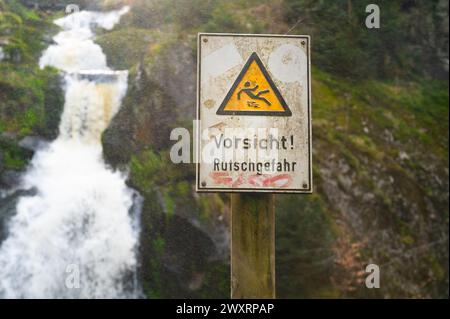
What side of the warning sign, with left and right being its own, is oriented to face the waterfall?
back

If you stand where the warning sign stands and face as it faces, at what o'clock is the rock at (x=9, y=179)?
The rock is roughly at 5 o'clock from the warning sign.

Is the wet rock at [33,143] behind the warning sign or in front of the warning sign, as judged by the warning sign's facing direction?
behind

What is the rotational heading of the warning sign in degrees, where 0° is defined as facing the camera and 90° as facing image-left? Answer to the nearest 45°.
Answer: approximately 0°
